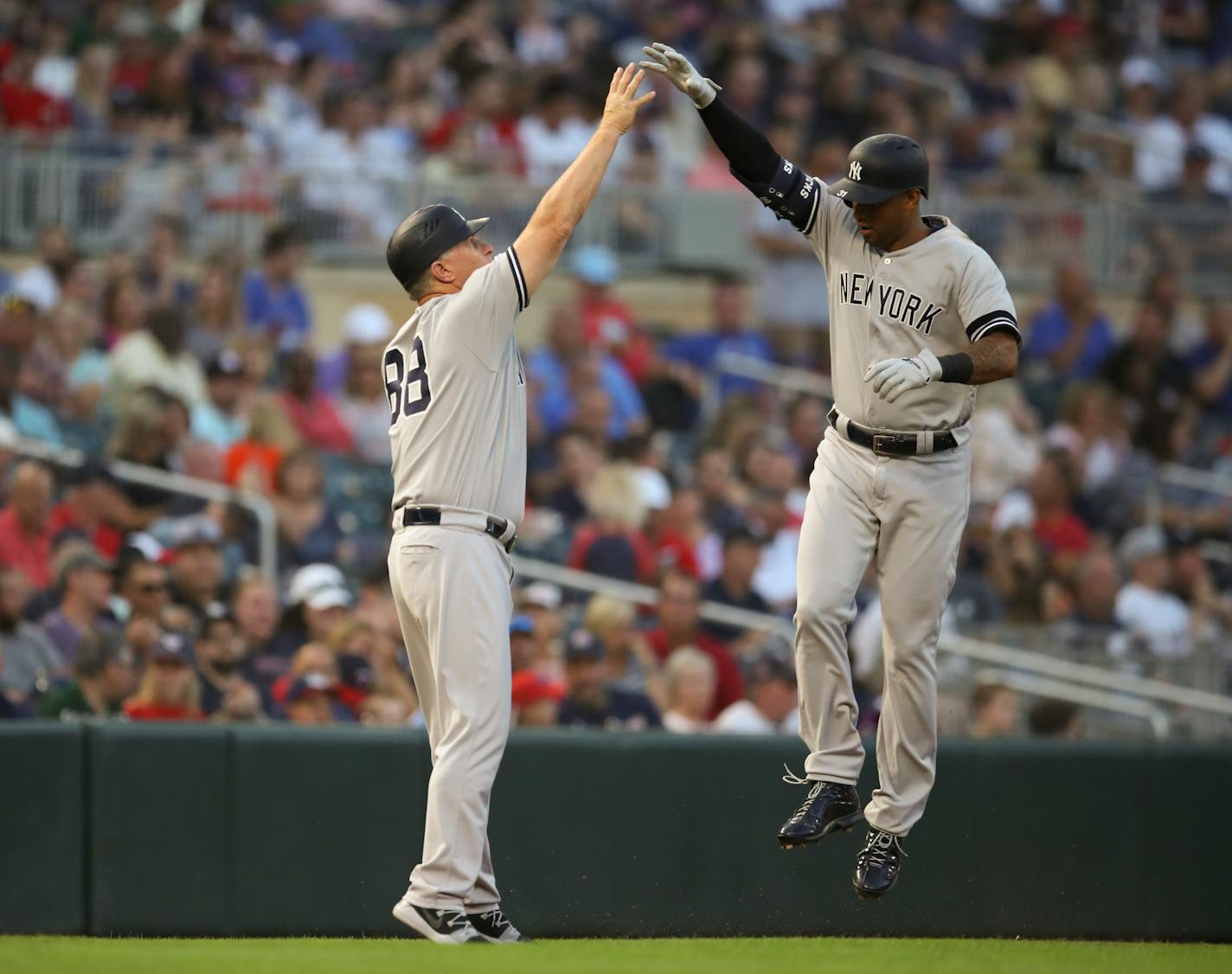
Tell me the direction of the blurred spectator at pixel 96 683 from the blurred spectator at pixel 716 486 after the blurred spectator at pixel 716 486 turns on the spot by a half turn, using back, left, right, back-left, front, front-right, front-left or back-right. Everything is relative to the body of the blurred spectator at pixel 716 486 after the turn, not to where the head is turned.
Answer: back-left

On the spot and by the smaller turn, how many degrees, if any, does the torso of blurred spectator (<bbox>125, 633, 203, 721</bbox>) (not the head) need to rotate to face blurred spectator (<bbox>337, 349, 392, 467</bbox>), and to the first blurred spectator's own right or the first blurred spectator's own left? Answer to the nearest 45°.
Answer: approximately 180°

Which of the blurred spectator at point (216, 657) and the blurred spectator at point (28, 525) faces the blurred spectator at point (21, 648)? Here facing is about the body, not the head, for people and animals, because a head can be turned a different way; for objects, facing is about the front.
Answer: the blurred spectator at point (28, 525)

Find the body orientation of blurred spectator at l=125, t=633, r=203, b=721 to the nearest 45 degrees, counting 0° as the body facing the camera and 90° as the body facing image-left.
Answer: approximately 0°

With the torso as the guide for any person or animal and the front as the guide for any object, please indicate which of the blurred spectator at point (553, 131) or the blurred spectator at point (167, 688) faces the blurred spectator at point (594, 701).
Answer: the blurred spectator at point (553, 131)

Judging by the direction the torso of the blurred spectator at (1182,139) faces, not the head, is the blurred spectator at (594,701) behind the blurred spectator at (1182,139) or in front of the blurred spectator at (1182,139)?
in front

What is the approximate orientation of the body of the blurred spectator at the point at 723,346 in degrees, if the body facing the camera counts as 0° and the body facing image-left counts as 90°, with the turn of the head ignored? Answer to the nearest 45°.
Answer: approximately 0°

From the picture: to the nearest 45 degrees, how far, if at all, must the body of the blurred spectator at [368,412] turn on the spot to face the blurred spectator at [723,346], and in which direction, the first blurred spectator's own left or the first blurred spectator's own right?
approximately 135° to the first blurred spectator's own left

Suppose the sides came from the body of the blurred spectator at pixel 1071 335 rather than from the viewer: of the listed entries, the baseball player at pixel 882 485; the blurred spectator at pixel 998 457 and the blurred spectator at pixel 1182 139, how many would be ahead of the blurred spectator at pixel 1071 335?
2

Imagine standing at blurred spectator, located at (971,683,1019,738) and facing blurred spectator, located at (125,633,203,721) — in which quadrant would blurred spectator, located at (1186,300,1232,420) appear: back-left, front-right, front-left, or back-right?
back-right
